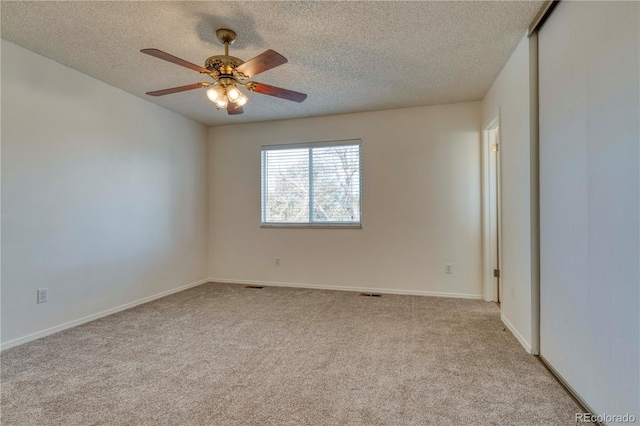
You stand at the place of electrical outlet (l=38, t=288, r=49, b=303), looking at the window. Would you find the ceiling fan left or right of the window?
right

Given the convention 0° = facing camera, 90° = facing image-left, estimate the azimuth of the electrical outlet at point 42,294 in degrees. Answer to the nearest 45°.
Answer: approximately 315°

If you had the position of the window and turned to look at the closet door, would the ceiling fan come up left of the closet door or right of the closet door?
right

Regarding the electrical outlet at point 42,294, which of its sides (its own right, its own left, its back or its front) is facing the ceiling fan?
front

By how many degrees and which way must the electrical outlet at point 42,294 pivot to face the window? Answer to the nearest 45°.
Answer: approximately 45° to its left

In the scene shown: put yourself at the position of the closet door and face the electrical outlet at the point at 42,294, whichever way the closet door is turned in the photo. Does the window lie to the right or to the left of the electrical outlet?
right
